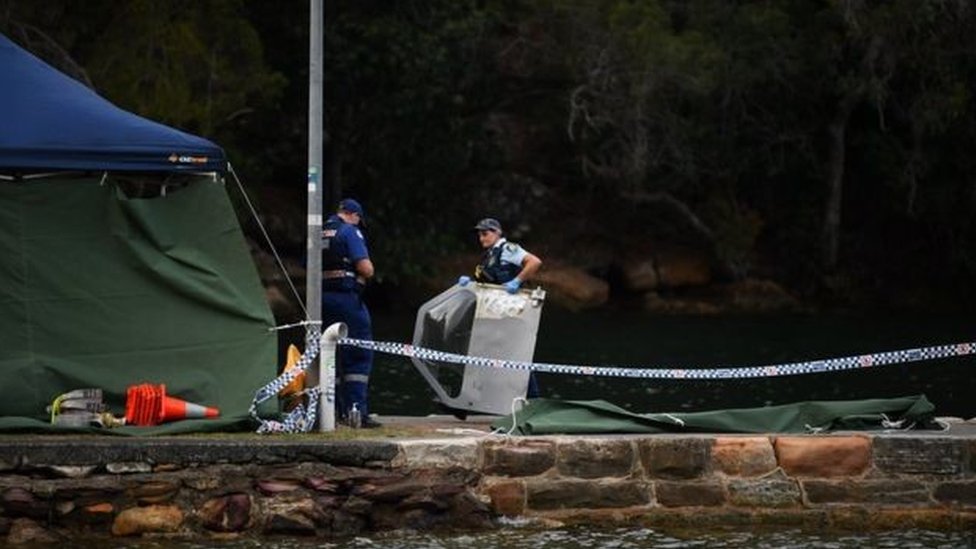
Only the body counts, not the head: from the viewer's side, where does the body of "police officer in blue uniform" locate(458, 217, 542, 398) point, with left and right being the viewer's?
facing the viewer and to the left of the viewer

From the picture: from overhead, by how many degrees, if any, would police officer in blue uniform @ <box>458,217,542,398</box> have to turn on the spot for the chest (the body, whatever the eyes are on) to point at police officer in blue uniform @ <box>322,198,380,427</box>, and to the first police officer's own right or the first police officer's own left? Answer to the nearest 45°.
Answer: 0° — they already face them

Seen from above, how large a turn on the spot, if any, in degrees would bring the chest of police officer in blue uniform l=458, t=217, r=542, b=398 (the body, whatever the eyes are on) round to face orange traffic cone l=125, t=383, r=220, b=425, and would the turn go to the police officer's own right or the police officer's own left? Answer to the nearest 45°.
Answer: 0° — they already face it

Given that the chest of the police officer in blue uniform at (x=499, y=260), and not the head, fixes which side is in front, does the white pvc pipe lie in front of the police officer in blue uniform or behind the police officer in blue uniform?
in front

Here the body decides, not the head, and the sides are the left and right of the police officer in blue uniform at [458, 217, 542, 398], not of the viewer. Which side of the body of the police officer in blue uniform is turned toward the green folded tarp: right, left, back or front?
left

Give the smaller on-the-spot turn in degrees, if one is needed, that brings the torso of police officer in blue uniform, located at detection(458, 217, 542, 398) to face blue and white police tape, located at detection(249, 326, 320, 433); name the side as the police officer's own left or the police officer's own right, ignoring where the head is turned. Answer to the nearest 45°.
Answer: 0° — they already face it

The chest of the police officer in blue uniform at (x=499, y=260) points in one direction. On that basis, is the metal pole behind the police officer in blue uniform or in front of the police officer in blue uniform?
in front
